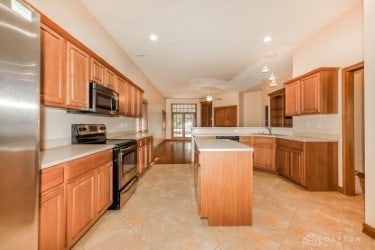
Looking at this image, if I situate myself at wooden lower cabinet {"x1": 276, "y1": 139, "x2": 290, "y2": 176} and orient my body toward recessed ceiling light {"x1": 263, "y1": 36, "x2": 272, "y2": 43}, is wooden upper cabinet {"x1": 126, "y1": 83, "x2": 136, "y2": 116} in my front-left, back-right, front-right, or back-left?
front-right

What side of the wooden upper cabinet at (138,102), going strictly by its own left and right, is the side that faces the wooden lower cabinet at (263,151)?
front

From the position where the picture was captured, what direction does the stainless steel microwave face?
facing the viewer and to the right of the viewer

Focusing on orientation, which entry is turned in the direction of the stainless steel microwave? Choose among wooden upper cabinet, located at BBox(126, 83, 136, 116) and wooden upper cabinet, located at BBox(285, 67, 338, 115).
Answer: wooden upper cabinet, located at BBox(285, 67, 338, 115)

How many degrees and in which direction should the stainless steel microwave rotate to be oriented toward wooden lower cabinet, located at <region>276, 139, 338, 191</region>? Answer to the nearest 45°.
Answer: approximately 45° to its left

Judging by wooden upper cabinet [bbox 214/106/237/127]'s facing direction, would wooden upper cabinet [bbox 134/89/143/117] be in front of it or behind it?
in front

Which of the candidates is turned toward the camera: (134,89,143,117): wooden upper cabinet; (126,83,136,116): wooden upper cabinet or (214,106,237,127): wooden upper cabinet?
(214,106,237,127): wooden upper cabinet

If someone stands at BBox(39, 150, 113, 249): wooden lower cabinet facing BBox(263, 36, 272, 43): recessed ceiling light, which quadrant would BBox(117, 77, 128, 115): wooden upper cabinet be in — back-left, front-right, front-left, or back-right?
front-left

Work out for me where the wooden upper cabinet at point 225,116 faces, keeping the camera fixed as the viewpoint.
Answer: facing the viewer

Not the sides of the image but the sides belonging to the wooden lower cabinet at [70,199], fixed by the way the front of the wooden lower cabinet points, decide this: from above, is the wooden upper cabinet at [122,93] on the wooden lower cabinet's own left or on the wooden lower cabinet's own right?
on the wooden lower cabinet's own left

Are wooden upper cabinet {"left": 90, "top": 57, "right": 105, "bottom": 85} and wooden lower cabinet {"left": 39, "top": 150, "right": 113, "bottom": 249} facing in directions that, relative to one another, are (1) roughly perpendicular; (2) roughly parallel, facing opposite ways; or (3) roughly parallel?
roughly parallel

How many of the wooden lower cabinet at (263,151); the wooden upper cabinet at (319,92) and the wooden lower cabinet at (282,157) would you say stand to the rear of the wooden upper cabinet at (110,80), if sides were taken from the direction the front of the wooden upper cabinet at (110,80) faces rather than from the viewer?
0

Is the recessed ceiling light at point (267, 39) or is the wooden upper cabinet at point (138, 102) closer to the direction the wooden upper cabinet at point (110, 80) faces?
the recessed ceiling light

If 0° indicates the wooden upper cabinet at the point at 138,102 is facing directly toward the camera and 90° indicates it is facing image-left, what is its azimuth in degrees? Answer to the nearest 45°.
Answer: approximately 270°

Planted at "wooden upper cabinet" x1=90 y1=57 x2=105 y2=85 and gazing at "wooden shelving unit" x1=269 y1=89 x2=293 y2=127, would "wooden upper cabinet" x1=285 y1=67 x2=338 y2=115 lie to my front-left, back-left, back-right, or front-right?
front-right

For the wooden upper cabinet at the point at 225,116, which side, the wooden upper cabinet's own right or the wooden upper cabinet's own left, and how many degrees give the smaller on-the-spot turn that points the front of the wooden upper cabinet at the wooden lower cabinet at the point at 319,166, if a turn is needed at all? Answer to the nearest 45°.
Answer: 0° — it already faces it

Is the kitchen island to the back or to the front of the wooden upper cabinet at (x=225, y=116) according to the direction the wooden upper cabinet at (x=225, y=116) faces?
to the front

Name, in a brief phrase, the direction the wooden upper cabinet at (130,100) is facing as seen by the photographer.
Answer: facing to the right of the viewer

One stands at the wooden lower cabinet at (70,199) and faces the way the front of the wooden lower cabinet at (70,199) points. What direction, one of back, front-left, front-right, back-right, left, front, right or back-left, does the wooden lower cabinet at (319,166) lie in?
front-left

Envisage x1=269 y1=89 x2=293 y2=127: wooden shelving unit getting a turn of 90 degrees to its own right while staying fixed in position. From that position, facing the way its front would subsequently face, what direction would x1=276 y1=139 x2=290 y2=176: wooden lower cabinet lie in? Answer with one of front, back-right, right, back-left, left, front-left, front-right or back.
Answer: back-left
